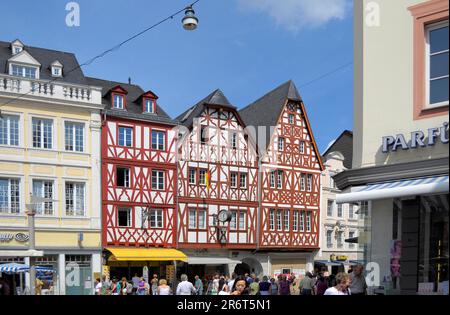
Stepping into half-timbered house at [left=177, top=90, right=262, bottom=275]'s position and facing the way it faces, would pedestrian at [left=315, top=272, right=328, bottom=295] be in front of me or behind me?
in front

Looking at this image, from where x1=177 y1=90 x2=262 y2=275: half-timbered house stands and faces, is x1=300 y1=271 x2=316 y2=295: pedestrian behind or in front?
in front

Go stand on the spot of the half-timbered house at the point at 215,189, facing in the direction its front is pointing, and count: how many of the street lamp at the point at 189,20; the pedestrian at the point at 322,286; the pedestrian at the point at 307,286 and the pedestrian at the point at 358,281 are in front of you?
4

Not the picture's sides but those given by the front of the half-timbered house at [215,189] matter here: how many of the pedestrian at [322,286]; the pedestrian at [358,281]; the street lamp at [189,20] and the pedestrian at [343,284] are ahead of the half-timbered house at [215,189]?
4

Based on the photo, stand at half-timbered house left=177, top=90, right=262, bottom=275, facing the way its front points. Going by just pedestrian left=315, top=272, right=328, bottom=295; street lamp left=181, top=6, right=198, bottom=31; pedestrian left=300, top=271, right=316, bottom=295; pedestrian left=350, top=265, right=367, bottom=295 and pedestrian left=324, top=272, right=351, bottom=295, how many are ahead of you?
5

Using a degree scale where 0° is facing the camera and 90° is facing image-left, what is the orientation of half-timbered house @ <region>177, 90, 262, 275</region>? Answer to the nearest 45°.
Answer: approximately 0°

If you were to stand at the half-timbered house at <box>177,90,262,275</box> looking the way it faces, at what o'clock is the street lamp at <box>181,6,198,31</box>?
The street lamp is roughly at 12 o'clock from the half-timbered house.

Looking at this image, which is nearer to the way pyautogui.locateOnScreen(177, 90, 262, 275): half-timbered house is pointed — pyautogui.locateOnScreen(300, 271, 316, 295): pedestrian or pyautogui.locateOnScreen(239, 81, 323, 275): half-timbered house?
the pedestrian

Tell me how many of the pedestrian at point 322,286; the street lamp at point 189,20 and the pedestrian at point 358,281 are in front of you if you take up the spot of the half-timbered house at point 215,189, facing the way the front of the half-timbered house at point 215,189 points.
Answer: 3

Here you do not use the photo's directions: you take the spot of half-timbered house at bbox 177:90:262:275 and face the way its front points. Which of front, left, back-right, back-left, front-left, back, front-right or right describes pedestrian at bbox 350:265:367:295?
front

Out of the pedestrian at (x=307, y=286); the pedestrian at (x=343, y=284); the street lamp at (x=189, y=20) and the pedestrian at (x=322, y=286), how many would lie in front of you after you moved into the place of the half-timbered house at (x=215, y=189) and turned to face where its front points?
4

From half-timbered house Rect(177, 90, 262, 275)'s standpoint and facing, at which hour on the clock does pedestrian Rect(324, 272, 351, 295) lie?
The pedestrian is roughly at 12 o'clock from the half-timbered house.
